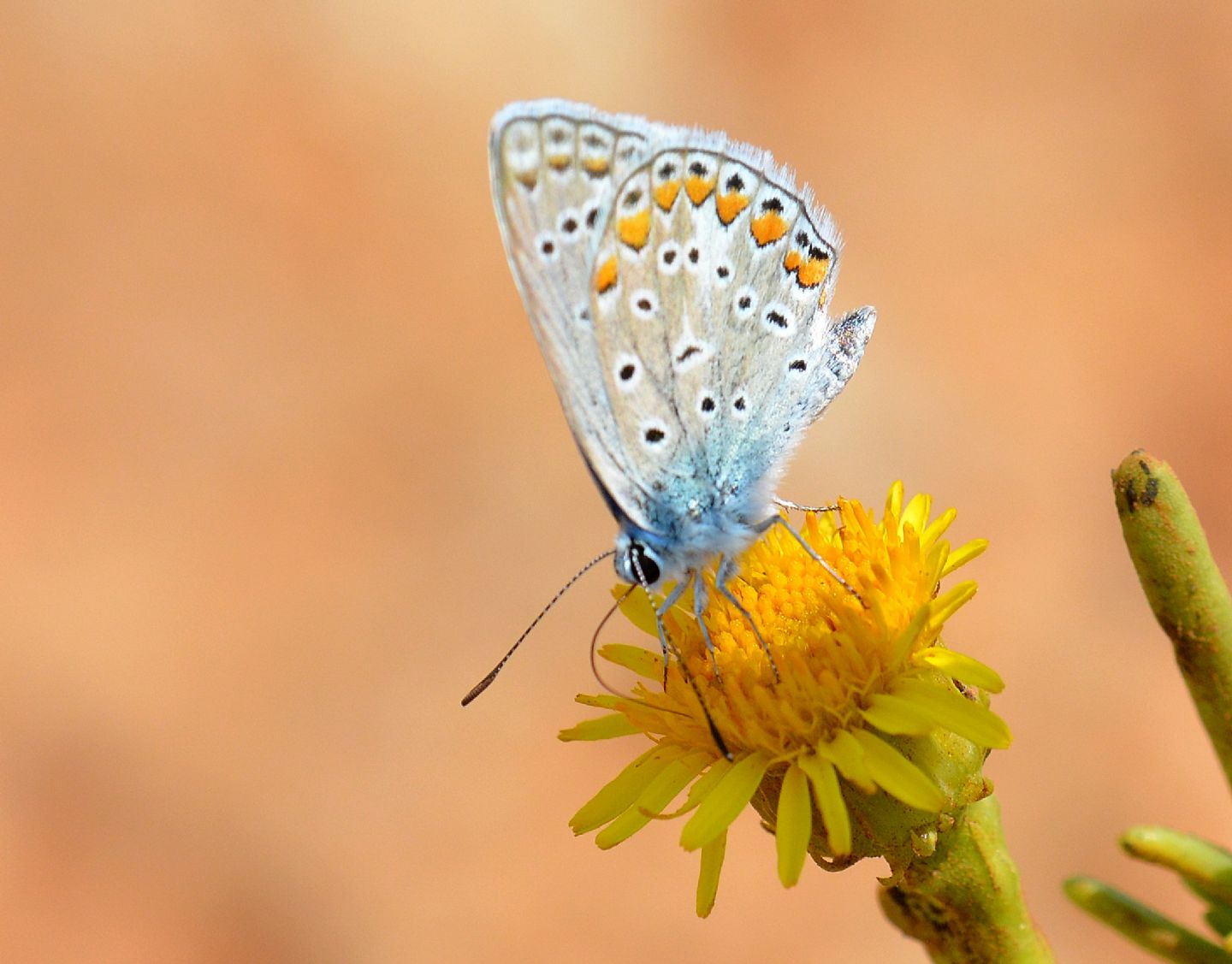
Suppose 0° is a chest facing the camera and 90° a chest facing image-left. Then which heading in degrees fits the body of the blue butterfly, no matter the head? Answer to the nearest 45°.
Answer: approximately 90°
